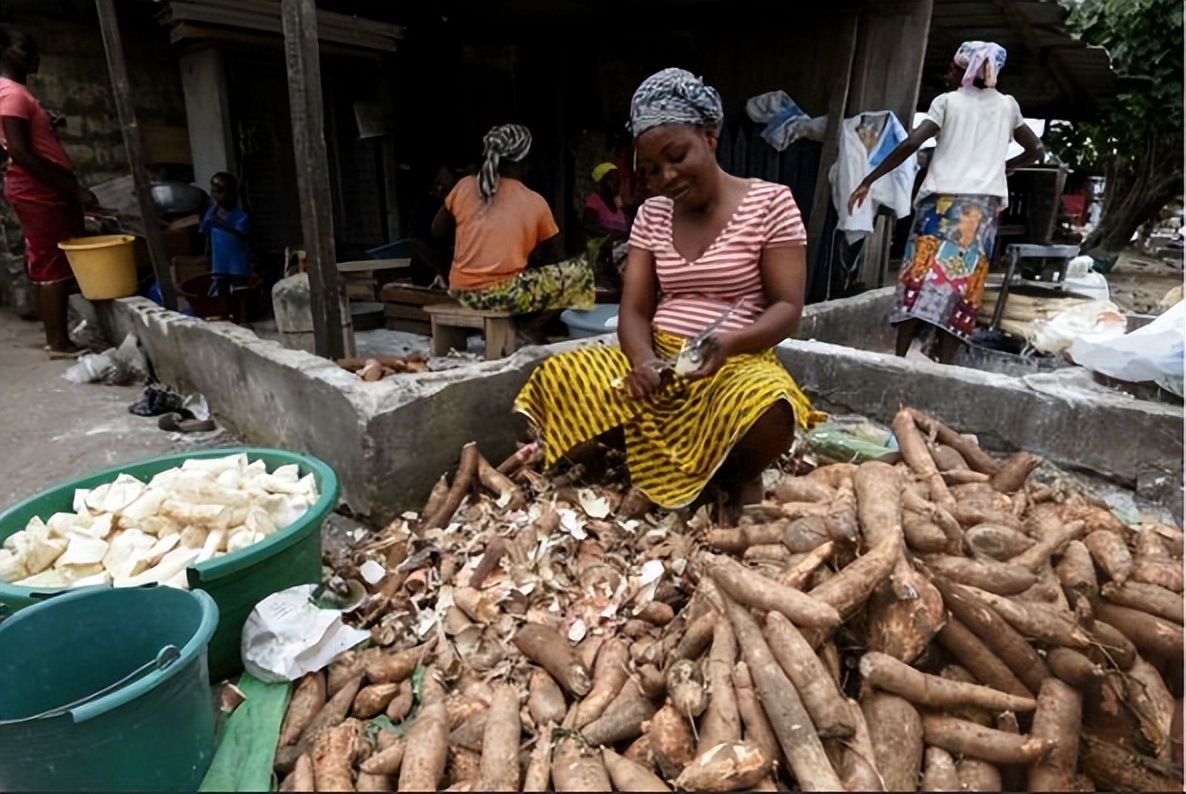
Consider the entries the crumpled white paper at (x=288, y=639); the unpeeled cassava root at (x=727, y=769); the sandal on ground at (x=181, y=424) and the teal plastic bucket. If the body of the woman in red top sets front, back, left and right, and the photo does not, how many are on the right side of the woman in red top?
4

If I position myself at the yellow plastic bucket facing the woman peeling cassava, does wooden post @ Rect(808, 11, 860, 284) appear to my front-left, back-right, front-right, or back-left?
front-left

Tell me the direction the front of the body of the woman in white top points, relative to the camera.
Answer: away from the camera

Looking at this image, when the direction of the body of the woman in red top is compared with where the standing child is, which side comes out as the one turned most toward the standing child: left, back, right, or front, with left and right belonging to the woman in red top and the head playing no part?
front

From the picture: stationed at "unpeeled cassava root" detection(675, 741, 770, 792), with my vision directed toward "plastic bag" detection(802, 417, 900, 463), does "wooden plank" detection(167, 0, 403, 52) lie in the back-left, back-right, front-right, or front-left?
front-left

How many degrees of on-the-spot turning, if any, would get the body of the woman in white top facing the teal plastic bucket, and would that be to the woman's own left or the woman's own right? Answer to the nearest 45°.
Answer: approximately 135° to the woman's own left

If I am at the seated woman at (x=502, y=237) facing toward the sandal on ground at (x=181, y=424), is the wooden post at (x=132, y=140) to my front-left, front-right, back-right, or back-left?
front-right

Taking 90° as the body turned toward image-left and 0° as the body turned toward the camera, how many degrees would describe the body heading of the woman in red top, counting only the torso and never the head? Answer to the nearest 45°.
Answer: approximately 270°

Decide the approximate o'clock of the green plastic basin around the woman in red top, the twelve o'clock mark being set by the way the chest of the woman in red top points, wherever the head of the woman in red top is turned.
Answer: The green plastic basin is roughly at 3 o'clock from the woman in red top.

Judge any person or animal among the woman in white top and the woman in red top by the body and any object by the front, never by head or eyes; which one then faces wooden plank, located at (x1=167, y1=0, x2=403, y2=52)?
the woman in red top

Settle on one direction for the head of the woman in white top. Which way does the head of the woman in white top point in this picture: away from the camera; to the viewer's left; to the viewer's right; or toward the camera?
away from the camera
